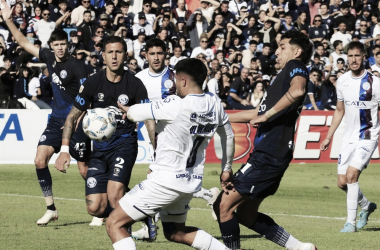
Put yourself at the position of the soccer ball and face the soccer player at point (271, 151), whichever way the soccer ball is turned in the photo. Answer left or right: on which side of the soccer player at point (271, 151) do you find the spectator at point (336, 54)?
left

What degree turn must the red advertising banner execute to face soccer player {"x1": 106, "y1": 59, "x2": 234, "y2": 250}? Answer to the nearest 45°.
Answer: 0° — it already faces them

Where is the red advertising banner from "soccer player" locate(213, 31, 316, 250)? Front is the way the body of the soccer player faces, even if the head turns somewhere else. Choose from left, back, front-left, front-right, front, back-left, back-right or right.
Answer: right

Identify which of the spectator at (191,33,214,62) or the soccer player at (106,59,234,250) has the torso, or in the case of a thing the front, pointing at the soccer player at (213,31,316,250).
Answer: the spectator

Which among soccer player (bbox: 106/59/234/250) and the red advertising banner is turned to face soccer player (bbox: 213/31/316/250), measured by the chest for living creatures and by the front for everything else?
the red advertising banner

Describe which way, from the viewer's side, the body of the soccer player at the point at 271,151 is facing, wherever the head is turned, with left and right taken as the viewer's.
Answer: facing to the left of the viewer

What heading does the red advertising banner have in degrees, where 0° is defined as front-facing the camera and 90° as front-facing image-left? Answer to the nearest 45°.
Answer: approximately 0°

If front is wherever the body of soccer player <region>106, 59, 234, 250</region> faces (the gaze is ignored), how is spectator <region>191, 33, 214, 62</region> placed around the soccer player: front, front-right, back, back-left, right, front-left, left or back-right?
front-right
